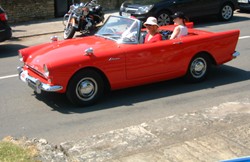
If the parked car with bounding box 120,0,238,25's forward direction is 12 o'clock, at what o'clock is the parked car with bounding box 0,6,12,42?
the parked car with bounding box 0,6,12,42 is roughly at 12 o'clock from the parked car with bounding box 120,0,238,25.

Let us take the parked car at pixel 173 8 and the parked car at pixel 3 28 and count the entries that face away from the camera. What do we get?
0

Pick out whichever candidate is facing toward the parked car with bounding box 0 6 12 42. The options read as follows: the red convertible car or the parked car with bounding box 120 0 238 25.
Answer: the parked car with bounding box 120 0 238 25

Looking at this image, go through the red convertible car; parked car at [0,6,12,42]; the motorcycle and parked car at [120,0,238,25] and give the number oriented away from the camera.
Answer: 0

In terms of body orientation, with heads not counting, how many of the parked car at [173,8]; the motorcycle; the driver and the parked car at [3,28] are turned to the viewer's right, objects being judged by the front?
0

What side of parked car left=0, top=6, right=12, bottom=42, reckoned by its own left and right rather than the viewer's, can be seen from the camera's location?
left

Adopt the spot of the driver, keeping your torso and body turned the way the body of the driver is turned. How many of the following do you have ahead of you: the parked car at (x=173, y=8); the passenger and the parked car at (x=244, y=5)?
0

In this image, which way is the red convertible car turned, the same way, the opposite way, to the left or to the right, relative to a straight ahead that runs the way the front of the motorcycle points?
the same way

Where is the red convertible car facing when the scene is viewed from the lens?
facing the viewer and to the left of the viewer

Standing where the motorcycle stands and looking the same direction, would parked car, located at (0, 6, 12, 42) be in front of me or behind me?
in front

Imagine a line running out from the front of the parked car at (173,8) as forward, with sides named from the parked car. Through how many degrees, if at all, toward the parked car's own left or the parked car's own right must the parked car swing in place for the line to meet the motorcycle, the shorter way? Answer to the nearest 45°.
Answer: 0° — it already faces it

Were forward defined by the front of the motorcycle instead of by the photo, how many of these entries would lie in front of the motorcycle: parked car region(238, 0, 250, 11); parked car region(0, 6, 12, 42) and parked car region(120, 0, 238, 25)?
1

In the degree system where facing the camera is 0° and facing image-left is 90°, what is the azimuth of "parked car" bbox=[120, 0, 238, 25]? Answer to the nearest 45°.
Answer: approximately 45°

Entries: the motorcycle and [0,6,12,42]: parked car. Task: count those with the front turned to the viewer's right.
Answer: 0

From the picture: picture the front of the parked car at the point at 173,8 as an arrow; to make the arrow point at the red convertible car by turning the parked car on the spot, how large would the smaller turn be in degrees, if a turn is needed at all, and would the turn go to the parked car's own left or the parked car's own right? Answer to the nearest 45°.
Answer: approximately 45° to the parked car's own left

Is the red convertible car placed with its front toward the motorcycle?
no

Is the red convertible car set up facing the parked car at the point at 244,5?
no

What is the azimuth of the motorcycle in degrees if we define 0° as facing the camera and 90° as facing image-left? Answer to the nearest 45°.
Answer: approximately 45°

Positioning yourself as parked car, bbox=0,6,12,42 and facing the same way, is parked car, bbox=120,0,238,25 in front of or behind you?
behind
